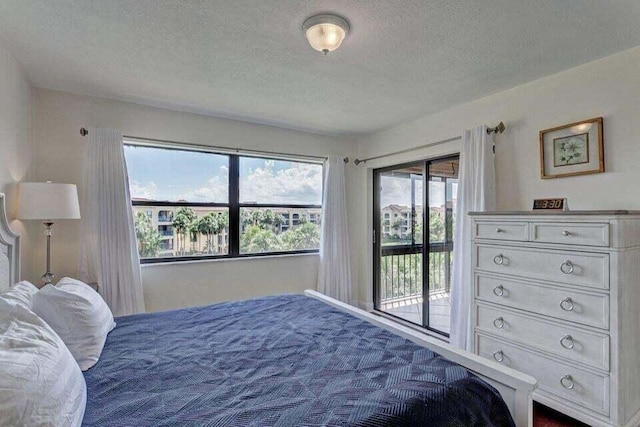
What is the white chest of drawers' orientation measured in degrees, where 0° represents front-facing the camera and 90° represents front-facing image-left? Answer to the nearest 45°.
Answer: approximately 45°

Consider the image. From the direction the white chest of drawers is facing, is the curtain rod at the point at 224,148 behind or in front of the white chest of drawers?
in front

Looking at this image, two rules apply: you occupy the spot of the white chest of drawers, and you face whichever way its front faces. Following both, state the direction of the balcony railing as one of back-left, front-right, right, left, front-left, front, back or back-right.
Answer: right

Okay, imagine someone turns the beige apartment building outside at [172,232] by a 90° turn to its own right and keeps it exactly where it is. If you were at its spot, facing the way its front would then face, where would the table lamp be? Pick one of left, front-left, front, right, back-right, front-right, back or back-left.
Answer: front-left

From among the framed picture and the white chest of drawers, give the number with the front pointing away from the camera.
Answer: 0

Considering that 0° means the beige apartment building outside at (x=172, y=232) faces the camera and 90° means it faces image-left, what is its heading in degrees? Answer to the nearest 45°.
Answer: approximately 0°

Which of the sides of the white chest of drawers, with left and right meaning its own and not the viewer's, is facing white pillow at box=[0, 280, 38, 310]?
front

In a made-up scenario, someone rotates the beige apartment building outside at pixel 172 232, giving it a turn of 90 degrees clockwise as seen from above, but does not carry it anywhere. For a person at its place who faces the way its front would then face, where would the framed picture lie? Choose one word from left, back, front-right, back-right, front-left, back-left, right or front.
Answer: back-left
